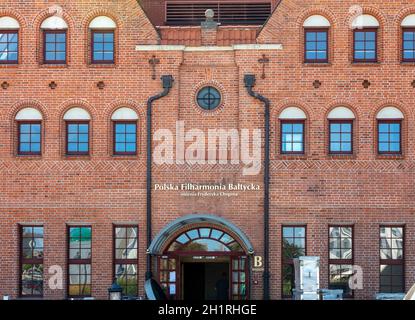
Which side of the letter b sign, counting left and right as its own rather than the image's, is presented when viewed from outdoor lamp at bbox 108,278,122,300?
right

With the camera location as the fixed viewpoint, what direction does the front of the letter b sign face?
facing the viewer
